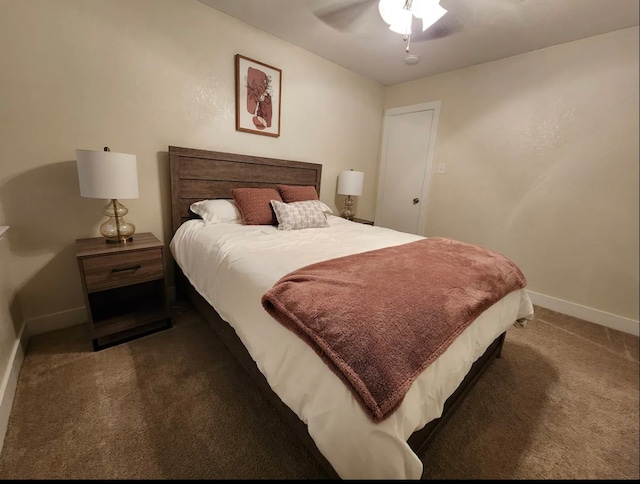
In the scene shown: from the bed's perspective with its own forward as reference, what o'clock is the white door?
The white door is roughly at 8 o'clock from the bed.

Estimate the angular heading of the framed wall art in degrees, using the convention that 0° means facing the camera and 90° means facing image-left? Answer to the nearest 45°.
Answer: approximately 315°

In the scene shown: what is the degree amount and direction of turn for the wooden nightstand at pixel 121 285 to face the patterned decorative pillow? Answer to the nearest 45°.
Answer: approximately 90° to its left

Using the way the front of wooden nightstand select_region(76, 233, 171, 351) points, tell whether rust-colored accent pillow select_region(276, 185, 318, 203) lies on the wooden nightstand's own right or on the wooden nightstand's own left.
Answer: on the wooden nightstand's own left

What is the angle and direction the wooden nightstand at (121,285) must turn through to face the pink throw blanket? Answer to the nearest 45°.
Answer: approximately 45° to its left

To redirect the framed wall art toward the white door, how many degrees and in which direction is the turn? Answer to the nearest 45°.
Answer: approximately 45° to its left

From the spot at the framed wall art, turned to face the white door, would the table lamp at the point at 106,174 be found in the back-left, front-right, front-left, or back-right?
back-right

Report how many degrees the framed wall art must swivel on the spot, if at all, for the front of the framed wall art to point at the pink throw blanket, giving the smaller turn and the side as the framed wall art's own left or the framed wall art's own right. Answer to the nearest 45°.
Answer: approximately 45° to the framed wall art's own right

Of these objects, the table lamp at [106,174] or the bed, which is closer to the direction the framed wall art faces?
the bed
